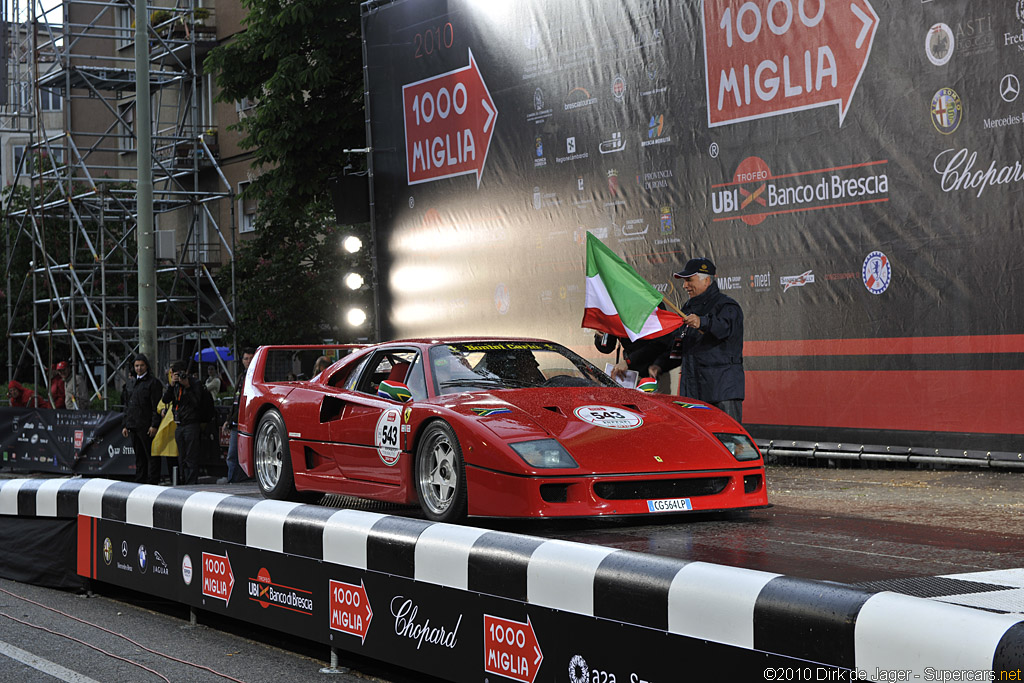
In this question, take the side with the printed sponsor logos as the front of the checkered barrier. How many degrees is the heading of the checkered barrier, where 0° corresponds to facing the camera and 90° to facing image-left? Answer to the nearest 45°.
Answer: approximately 45°

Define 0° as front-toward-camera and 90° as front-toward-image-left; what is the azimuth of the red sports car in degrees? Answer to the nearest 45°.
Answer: approximately 315°

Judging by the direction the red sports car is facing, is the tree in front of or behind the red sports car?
behind

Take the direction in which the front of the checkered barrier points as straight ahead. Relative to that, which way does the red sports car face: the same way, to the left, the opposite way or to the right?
to the left

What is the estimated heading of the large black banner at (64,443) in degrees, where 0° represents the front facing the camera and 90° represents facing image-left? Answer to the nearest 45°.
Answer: approximately 0°

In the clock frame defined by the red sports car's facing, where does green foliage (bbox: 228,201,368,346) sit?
The green foliage is roughly at 7 o'clock from the red sports car.

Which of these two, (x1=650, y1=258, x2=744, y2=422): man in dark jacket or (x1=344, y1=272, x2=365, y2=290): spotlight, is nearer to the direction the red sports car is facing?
the man in dark jacket

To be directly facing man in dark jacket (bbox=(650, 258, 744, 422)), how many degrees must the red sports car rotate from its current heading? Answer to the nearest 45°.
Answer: approximately 90° to its left

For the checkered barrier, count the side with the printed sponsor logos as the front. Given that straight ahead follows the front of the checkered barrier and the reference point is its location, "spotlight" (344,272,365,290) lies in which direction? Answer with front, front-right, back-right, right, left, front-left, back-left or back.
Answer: back-right

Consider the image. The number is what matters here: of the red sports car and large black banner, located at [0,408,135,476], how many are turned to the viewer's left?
0
